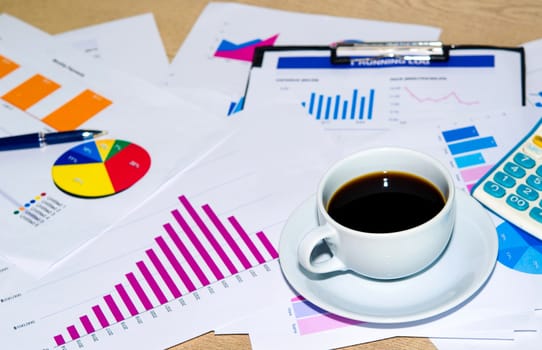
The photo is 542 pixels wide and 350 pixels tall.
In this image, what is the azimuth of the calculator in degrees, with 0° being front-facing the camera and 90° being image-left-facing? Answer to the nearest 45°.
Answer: approximately 45°
